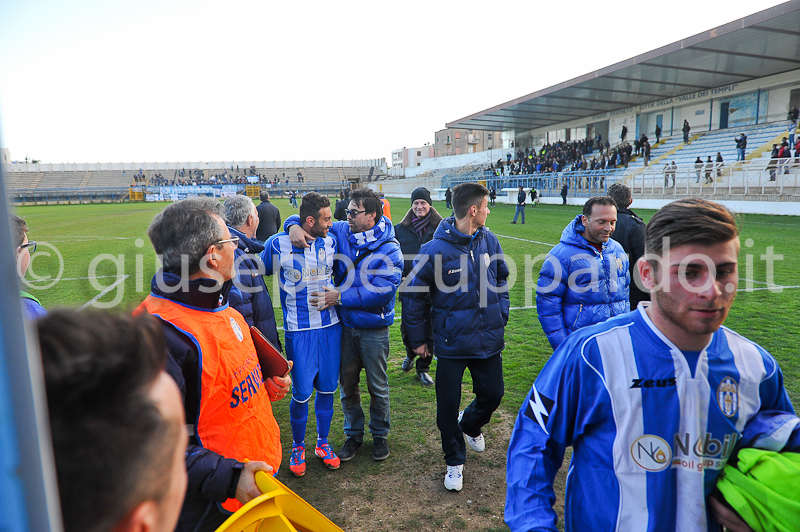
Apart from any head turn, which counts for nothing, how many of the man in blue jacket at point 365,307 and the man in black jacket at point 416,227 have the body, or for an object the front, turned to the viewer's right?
0

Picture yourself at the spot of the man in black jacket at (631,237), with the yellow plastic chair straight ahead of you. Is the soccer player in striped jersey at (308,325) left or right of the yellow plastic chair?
right

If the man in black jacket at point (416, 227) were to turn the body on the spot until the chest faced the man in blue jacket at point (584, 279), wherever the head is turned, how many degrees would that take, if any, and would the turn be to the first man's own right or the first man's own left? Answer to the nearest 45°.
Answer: approximately 45° to the first man's own left

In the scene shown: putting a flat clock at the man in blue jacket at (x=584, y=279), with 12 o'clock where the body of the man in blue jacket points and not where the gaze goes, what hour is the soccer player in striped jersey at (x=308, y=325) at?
The soccer player in striped jersey is roughly at 4 o'clock from the man in blue jacket.

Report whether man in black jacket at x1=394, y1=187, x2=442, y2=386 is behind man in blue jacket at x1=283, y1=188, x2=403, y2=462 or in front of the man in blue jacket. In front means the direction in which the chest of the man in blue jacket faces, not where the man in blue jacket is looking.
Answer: behind

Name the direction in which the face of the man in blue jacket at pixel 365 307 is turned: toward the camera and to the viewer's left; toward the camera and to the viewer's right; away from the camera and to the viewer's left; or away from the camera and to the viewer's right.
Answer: toward the camera and to the viewer's left

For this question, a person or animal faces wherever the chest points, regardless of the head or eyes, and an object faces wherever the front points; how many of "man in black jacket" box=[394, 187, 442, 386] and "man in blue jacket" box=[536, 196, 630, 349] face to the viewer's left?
0

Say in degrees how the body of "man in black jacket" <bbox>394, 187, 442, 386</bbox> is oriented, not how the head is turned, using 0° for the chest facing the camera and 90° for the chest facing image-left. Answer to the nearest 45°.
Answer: approximately 0°

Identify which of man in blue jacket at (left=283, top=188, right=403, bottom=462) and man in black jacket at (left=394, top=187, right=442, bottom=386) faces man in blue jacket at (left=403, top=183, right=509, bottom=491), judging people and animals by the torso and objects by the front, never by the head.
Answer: the man in black jacket

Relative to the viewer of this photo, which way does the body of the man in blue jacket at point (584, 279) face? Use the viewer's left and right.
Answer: facing the viewer and to the right of the viewer

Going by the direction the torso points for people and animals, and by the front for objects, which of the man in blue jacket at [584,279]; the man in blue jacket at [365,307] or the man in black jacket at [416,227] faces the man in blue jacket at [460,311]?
the man in black jacket

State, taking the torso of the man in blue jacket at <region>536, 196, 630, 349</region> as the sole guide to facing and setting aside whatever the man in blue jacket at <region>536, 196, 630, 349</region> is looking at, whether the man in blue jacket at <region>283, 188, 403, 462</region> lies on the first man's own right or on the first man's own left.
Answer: on the first man's own right

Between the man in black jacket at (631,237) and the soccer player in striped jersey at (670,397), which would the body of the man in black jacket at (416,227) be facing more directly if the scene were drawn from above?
the soccer player in striped jersey
